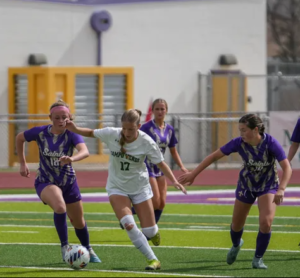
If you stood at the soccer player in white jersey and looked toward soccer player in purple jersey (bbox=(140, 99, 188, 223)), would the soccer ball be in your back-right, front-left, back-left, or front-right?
back-left

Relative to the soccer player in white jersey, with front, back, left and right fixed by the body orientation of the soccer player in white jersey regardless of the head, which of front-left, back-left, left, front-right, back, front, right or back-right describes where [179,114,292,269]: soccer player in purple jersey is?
left

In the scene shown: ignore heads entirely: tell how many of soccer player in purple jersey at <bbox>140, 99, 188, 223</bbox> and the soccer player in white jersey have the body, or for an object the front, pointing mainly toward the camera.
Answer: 2

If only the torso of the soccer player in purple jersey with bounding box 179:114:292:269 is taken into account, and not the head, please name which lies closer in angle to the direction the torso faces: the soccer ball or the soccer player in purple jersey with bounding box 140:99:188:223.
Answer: the soccer ball

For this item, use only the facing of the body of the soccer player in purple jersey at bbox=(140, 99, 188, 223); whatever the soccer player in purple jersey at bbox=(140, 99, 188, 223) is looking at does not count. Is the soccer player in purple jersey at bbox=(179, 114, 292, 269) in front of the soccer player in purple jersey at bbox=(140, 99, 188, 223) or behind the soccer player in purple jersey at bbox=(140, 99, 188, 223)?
in front

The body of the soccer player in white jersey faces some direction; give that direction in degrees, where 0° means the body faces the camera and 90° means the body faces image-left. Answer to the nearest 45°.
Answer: approximately 0°

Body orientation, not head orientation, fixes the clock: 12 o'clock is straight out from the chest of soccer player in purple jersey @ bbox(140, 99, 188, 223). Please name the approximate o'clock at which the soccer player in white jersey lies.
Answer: The soccer player in white jersey is roughly at 12 o'clock from the soccer player in purple jersey.

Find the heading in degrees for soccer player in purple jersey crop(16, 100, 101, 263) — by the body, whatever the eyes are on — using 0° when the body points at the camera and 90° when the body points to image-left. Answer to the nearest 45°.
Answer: approximately 0°
